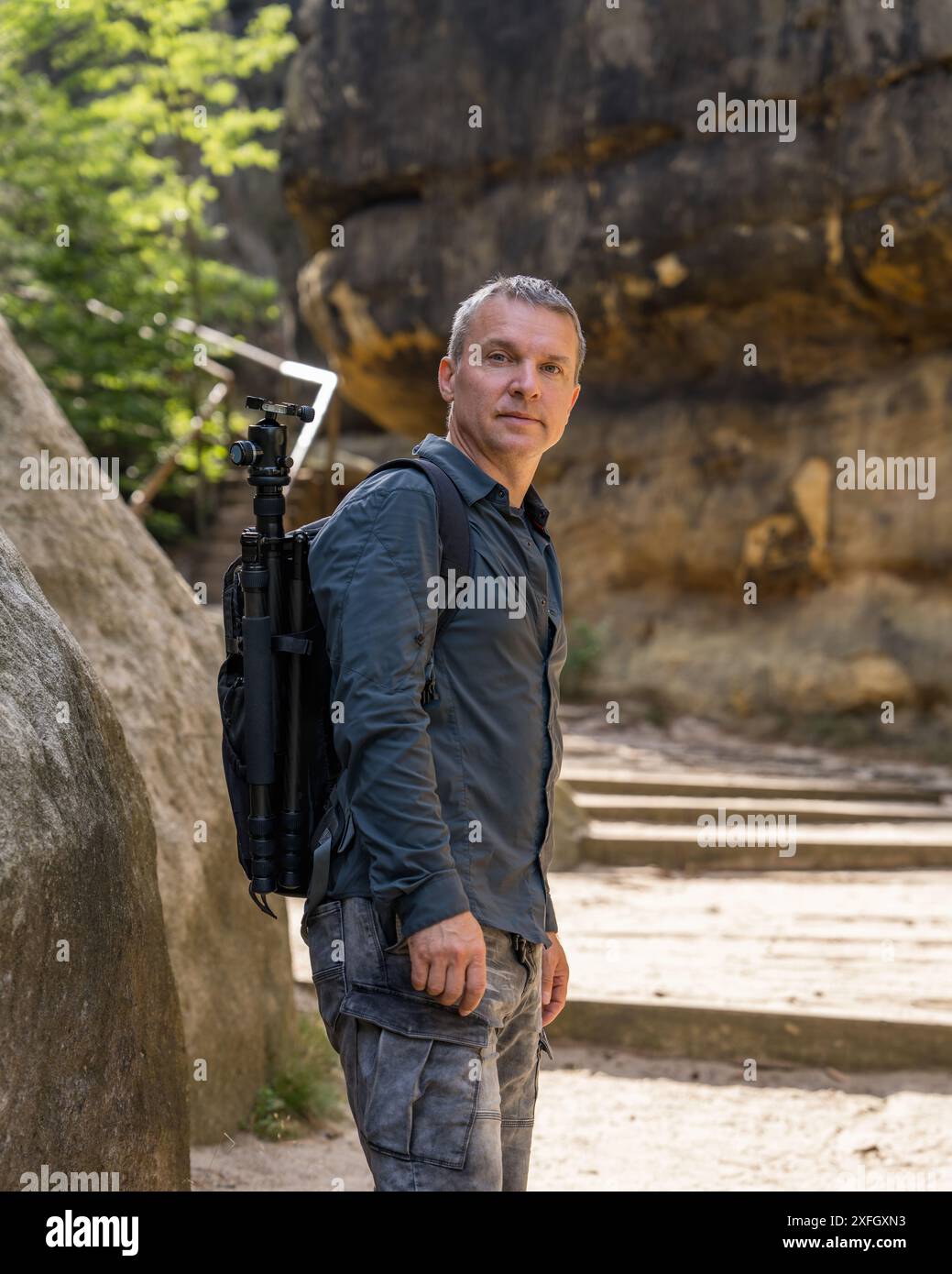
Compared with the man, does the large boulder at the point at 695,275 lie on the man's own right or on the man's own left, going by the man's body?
on the man's own left

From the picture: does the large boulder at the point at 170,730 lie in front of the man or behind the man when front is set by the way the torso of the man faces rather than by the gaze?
behind

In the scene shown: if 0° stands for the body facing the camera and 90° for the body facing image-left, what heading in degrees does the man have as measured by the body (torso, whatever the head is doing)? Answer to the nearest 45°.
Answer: approximately 315°
